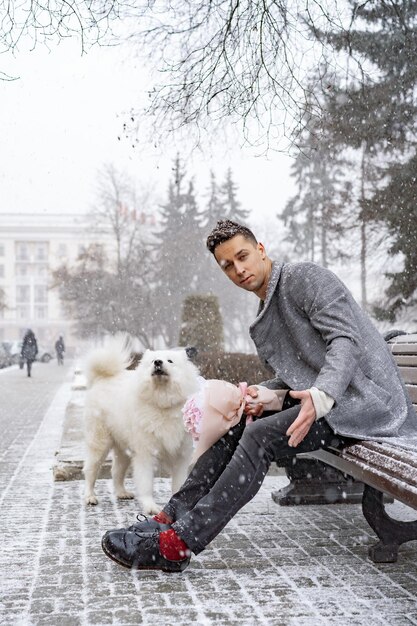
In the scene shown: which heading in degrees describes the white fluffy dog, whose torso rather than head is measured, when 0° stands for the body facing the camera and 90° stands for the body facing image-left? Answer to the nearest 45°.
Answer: approximately 315°

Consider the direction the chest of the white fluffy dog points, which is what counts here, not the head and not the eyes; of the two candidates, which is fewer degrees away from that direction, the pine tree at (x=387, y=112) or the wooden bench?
the wooden bench

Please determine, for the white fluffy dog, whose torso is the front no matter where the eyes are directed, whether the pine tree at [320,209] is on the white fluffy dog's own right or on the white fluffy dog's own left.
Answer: on the white fluffy dog's own left

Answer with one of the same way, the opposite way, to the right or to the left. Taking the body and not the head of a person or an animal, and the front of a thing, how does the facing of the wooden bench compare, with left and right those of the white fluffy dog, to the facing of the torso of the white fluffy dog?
to the right

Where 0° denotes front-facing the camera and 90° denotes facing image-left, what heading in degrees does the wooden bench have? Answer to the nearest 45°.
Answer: approximately 45°

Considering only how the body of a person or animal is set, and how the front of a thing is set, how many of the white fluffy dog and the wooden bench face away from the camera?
0

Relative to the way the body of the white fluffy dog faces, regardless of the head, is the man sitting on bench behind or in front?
in front

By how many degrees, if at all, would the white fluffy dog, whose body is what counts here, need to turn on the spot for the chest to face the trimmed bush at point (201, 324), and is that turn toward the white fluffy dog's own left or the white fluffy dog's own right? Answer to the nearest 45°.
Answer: approximately 135° to the white fluffy dog's own left
